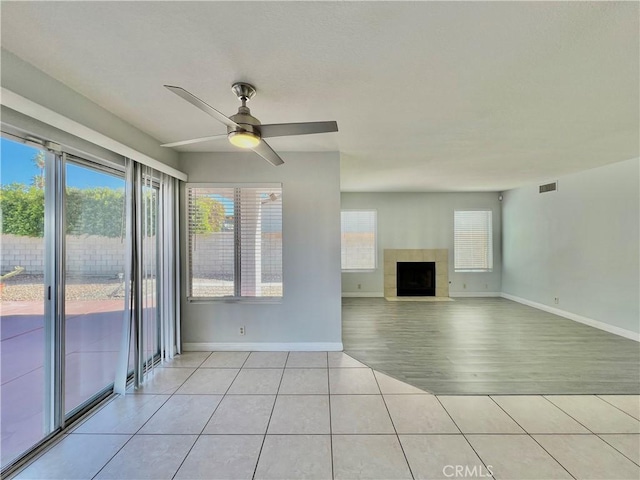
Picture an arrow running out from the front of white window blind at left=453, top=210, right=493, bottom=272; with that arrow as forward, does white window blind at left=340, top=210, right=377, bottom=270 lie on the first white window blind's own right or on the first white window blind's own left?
on the first white window blind's own right

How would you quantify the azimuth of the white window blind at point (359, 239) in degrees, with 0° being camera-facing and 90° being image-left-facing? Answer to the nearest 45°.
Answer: approximately 0°

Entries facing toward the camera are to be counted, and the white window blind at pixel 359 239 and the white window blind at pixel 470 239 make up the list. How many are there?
2
